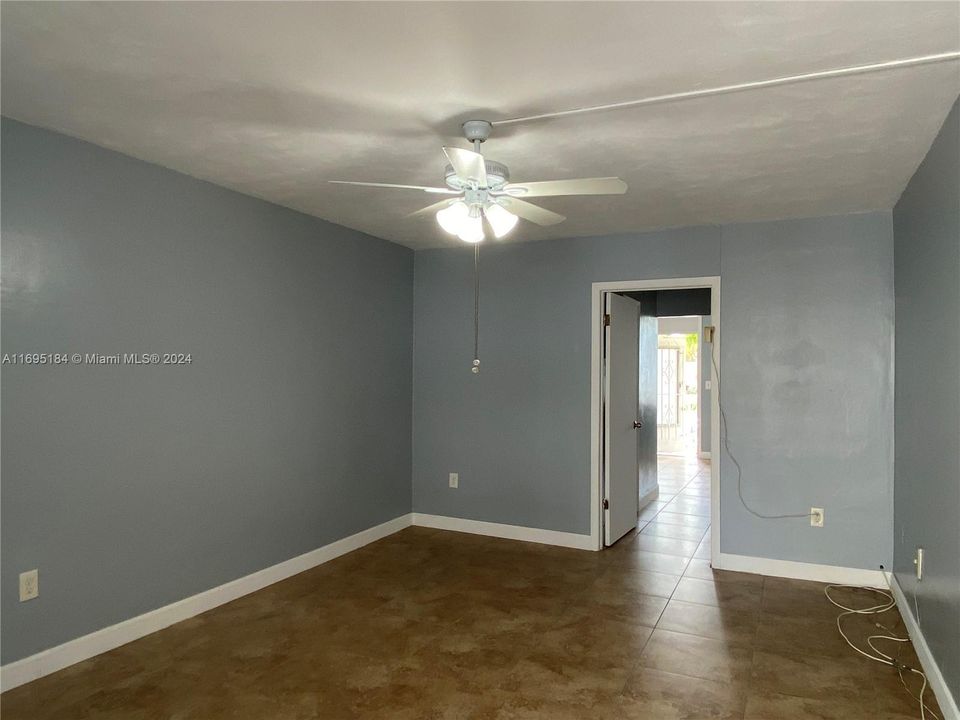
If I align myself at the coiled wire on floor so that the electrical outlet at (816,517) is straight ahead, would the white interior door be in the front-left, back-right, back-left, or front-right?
front-left

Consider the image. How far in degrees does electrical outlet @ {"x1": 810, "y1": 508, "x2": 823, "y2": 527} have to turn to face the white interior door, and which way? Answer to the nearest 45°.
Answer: approximately 90° to its right

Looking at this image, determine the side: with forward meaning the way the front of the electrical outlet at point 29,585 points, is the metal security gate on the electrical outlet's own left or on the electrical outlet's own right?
on the electrical outlet's own left

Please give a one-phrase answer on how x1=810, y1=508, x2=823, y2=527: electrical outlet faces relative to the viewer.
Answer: facing the viewer

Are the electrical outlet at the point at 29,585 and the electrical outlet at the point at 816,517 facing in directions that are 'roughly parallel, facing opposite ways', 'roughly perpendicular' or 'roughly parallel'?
roughly perpendicular

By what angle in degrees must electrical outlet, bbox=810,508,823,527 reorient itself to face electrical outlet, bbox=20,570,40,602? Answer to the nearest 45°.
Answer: approximately 45° to its right

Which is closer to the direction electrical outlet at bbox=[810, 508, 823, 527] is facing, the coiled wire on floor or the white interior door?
the coiled wire on floor

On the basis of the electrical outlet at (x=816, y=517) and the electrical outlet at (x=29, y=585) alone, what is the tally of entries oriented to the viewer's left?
0

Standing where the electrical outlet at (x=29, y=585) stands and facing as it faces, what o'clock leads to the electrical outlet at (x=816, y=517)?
the electrical outlet at (x=816, y=517) is roughly at 11 o'clock from the electrical outlet at (x=29, y=585).

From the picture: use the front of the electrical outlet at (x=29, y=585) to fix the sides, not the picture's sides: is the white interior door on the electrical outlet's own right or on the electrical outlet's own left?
on the electrical outlet's own left

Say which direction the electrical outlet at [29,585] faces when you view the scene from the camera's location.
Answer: facing the viewer and to the right of the viewer

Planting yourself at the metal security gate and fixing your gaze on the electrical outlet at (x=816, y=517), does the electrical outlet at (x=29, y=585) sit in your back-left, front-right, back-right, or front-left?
front-right

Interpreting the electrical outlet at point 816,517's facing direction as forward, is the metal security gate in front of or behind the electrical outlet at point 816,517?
behind

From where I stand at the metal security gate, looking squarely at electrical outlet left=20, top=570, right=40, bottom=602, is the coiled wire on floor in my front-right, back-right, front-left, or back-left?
front-left
